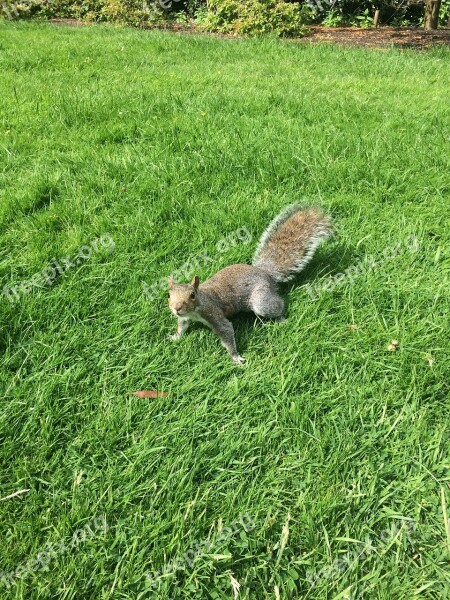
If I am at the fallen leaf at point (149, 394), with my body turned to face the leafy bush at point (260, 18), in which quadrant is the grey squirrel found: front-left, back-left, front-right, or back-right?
front-right

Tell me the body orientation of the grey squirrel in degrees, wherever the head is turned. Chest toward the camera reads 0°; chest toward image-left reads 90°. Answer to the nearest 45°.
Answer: approximately 45°

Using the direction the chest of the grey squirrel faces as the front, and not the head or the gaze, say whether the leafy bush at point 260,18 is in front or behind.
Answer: behind

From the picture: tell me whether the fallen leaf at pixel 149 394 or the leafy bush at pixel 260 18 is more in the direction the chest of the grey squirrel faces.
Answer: the fallen leaf

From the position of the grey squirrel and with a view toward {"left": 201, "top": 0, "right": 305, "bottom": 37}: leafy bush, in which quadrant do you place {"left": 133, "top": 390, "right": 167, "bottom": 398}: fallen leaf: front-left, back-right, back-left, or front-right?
back-left

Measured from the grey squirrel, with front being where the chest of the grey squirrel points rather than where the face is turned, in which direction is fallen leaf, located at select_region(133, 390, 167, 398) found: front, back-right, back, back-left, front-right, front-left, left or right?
front

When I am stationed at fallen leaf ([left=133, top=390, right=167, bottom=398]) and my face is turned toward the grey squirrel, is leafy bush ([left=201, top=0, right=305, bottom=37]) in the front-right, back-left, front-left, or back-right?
front-left
